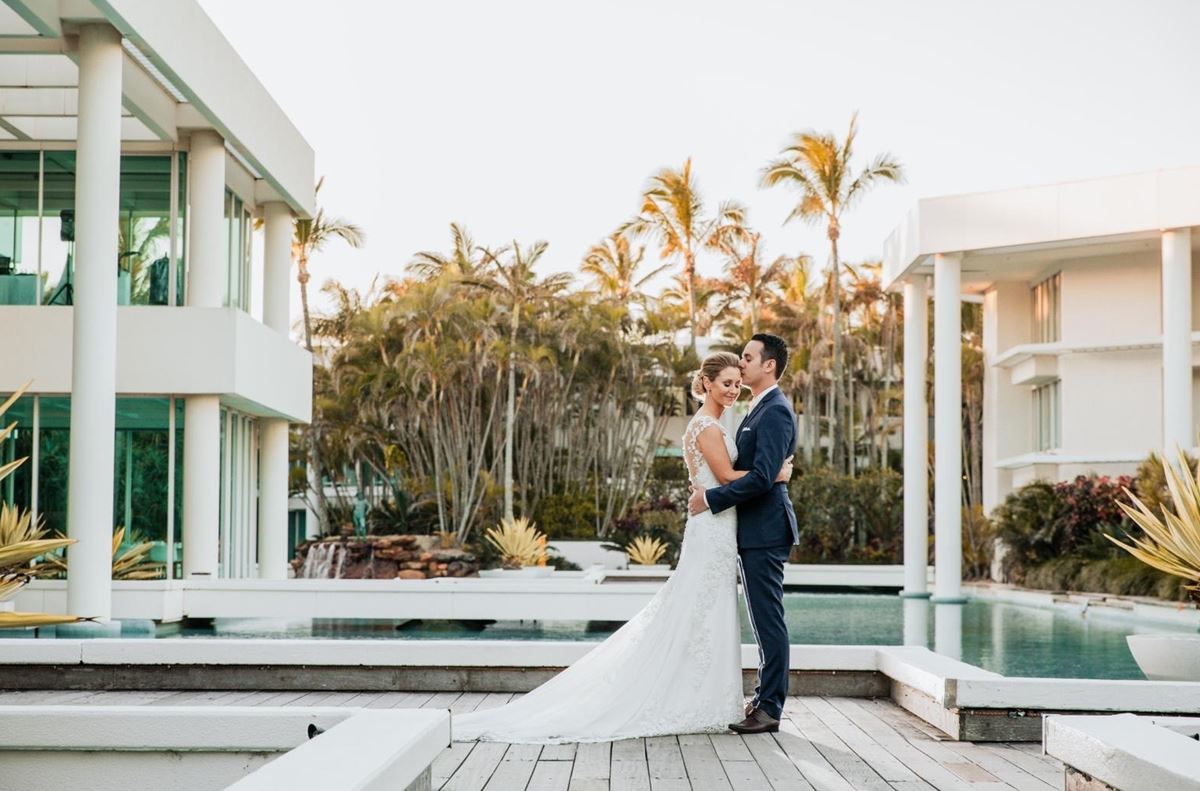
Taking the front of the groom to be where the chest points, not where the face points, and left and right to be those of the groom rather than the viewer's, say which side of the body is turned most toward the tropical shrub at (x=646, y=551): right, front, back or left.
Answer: right

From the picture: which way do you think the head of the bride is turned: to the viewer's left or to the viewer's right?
to the viewer's right

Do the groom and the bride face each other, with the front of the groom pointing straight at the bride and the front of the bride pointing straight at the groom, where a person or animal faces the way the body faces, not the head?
yes

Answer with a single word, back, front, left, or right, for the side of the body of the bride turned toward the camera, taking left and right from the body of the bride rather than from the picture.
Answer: right

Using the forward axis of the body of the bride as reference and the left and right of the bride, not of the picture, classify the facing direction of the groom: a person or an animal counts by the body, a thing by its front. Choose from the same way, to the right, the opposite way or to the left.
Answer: the opposite way

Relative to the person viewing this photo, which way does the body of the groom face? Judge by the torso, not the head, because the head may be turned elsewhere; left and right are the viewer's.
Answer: facing to the left of the viewer

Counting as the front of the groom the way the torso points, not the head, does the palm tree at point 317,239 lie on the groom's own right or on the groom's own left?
on the groom's own right

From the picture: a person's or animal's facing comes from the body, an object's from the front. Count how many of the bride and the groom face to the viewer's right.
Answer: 1

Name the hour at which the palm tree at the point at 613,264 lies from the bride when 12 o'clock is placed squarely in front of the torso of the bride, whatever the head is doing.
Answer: The palm tree is roughly at 9 o'clock from the bride.

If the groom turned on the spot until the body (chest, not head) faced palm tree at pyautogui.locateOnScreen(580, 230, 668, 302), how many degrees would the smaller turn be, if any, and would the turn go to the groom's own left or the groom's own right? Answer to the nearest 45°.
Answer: approximately 90° to the groom's own right

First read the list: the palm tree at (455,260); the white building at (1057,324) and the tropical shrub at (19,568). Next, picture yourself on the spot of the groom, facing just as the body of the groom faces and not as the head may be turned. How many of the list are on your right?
2

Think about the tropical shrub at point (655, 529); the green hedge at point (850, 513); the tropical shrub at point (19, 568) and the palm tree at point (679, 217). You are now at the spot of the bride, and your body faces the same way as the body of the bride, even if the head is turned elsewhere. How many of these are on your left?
3

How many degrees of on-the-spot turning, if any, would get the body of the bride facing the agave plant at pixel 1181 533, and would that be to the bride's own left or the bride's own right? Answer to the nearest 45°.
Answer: approximately 45° to the bride's own left

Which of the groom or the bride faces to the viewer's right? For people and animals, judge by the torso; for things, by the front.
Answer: the bride

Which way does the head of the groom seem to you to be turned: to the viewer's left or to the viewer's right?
to the viewer's left
